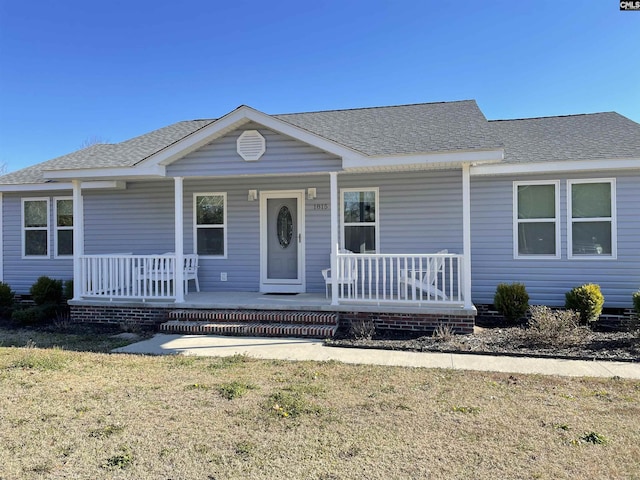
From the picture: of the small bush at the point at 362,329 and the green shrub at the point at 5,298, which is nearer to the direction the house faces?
the small bush

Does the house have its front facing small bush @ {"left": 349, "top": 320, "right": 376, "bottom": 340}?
yes

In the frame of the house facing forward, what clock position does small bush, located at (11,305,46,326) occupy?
The small bush is roughly at 3 o'clock from the house.

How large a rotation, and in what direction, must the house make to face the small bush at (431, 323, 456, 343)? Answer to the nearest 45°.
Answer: approximately 45° to its left

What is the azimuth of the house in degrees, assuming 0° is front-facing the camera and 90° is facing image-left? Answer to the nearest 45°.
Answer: approximately 0°

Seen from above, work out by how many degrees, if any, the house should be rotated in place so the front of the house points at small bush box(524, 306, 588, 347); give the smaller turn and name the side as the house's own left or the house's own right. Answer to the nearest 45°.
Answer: approximately 45° to the house's own left

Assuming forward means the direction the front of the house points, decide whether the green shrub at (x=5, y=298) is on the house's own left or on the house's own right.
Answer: on the house's own right
